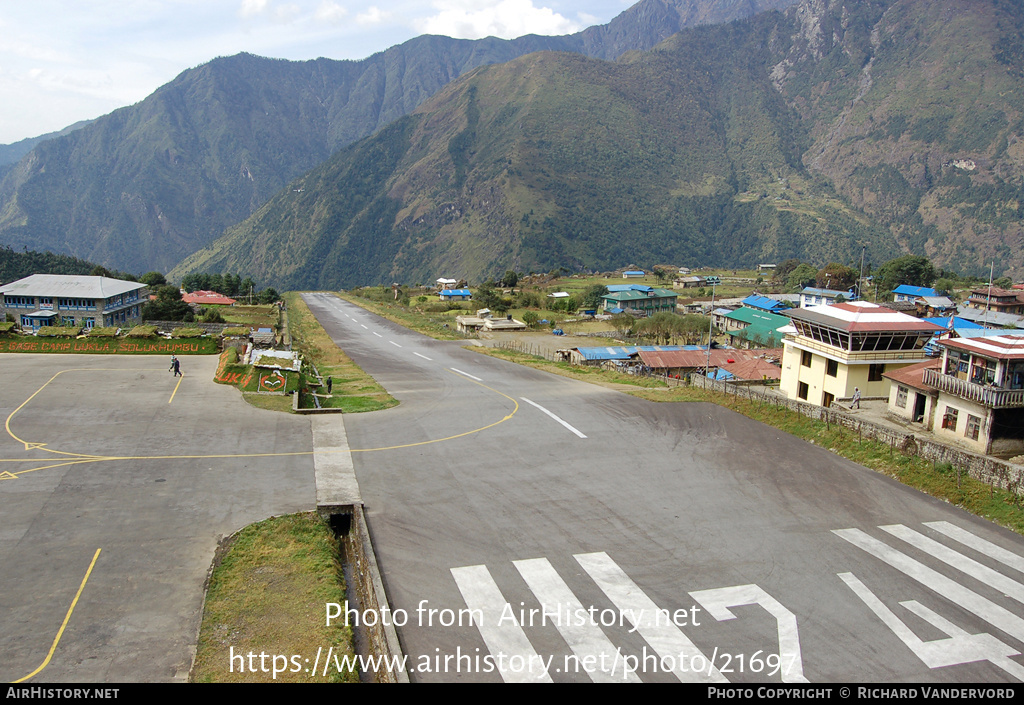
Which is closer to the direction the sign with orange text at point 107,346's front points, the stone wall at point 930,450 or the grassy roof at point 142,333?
the stone wall

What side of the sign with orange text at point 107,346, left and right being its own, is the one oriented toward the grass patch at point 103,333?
back

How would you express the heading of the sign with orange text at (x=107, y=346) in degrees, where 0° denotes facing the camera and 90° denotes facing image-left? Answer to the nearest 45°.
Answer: approximately 0°

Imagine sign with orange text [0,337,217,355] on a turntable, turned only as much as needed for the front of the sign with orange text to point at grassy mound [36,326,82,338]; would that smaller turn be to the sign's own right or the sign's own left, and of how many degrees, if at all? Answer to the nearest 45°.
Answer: approximately 135° to the sign's own right

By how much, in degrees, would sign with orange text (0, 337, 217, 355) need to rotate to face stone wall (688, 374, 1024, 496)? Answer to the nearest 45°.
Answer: approximately 45° to its left
